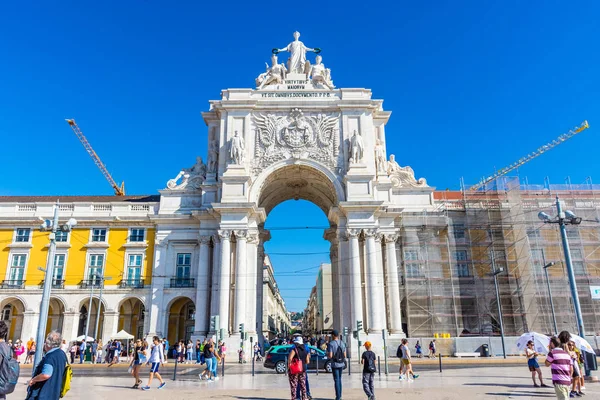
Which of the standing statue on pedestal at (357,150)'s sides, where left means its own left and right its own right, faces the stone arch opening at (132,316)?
right

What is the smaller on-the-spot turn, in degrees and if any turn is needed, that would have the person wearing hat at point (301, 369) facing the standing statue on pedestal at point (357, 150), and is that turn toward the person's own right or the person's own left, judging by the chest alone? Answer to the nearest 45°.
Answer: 0° — they already face it

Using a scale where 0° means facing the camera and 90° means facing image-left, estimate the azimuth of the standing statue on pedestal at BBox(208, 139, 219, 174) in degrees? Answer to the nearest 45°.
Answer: approximately 0°

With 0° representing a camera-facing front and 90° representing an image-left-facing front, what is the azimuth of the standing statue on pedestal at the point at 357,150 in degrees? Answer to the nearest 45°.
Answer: approximately 0°

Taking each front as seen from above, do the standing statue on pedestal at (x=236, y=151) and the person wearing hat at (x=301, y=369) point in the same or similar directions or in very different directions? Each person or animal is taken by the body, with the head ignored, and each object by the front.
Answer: very different directions

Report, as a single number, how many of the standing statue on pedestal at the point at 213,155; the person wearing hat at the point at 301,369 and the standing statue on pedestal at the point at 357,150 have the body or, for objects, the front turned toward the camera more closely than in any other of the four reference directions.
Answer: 2

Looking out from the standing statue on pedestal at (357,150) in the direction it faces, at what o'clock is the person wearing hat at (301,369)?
The person wearing hat is roughly at 12 o'clock from the standing statue on pedestal.
